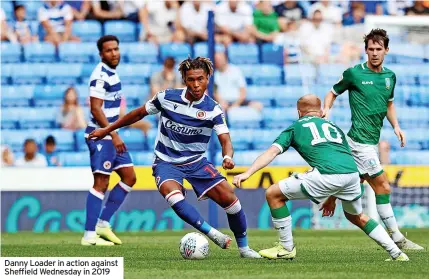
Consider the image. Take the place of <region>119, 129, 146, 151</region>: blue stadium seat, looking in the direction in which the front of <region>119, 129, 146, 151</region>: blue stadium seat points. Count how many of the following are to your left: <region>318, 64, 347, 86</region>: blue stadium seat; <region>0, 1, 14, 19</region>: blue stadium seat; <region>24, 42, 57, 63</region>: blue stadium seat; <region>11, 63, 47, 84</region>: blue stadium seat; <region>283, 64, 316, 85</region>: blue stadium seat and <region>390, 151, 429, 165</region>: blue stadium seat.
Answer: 3

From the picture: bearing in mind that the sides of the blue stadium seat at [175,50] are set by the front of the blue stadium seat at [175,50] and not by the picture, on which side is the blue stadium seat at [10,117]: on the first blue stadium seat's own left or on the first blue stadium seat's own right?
on the first blue stadium seat's own right

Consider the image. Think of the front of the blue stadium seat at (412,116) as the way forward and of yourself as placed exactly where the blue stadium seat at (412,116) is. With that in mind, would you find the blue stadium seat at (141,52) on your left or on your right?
on your right

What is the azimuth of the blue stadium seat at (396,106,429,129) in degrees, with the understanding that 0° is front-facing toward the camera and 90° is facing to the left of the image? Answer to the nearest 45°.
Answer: approximately 0°

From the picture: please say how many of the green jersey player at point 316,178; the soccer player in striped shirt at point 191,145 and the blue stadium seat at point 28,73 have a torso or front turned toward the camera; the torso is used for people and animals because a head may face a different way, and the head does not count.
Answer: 2

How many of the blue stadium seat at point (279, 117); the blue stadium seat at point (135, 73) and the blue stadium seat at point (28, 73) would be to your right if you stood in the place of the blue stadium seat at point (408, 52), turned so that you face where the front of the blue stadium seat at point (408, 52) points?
3

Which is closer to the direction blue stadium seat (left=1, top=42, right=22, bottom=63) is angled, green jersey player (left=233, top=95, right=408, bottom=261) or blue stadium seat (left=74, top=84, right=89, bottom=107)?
the green jersey player

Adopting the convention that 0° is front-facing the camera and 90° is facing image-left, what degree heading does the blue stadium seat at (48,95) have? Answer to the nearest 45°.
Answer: approximately 0°

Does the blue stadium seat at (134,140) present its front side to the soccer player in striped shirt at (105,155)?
yes
